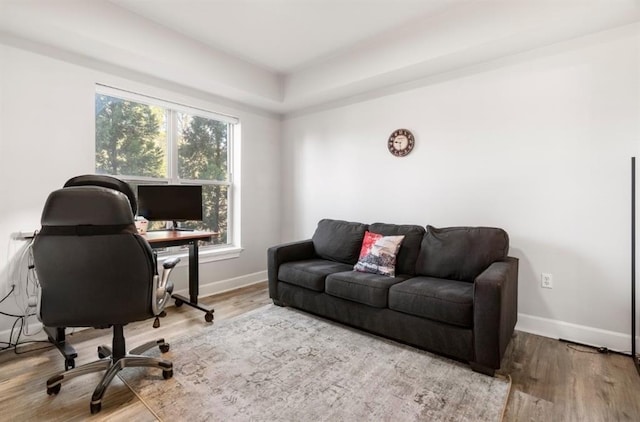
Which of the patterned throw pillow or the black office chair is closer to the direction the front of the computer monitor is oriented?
the black office chair

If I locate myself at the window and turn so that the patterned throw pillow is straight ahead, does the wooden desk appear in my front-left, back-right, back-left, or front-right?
front-right

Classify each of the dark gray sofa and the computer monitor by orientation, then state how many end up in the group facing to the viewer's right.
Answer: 0

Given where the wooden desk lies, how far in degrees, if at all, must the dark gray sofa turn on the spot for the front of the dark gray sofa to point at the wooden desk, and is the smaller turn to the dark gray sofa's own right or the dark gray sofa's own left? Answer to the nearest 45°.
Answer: approximately 45° to the dark gray sofa's own right

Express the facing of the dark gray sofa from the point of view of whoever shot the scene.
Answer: facing the viewer and to the left of the viewer

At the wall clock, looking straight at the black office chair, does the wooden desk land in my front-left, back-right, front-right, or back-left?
front-right

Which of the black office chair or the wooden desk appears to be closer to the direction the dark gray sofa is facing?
the black office chair

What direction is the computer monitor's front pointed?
toward the camera

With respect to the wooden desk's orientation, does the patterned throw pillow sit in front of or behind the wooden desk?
in front

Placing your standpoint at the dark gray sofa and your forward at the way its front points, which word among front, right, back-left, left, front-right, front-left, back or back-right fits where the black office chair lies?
front

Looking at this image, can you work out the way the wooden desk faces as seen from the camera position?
facing the viewer and to the right of the viewer

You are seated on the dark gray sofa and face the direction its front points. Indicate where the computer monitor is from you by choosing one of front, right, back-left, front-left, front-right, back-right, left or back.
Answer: front-right

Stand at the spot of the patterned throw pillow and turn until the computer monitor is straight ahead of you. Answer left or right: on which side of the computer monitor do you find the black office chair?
left

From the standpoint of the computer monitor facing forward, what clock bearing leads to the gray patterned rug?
The gray patterned rug is roughly at 11 o'clock from the computer monitor.

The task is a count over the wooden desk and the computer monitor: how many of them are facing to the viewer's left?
0

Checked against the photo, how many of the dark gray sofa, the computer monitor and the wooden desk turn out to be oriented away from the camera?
0

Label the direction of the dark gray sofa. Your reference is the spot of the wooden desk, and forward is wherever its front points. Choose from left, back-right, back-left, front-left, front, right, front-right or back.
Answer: front
